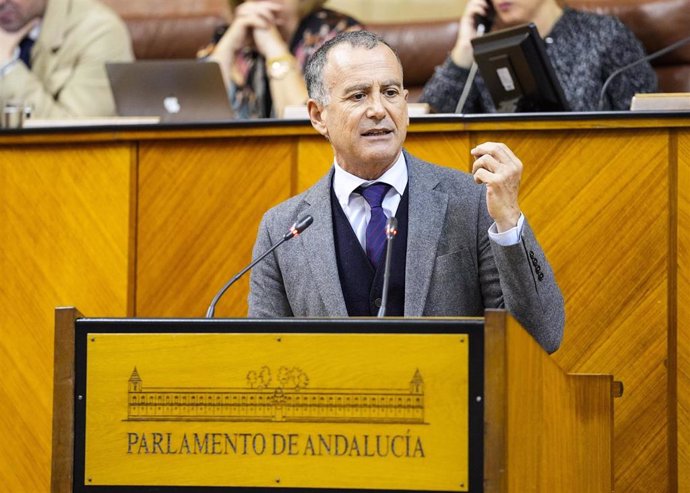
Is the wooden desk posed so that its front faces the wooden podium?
yes

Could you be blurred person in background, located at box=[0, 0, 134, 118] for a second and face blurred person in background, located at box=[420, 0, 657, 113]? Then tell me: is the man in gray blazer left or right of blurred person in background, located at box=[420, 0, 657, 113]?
right

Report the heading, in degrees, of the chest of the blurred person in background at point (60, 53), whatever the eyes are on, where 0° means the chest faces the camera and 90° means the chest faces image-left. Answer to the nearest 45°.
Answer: approximately 45°

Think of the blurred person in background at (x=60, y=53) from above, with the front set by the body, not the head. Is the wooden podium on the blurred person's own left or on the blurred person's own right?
on the blurred person's own left

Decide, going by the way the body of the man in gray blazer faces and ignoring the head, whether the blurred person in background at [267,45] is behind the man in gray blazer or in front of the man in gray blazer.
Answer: behind

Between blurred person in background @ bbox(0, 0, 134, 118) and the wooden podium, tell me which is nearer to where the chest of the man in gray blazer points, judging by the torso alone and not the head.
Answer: the wooden podium

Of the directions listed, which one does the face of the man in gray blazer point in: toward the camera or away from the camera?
toward the camera

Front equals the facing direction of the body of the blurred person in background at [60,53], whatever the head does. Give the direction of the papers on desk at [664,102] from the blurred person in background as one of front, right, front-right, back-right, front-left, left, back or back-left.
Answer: left

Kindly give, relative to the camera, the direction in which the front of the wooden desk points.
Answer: facing the viewer

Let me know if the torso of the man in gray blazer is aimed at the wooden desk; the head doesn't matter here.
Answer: no

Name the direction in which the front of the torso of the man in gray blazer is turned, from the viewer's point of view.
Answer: toward the camera

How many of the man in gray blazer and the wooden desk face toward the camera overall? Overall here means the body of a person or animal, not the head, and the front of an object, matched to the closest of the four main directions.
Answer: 2
